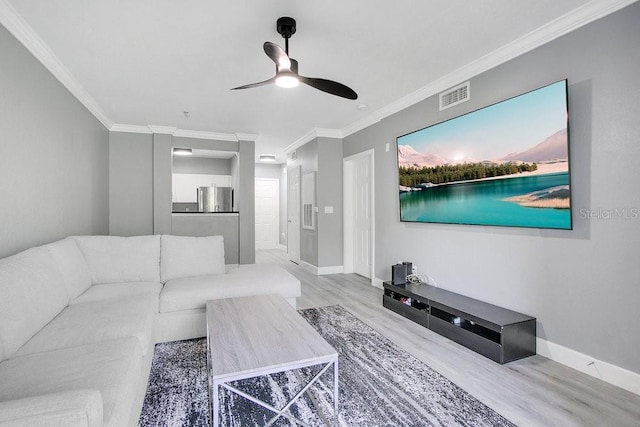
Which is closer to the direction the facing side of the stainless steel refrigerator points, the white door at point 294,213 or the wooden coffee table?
the wooden coffee table

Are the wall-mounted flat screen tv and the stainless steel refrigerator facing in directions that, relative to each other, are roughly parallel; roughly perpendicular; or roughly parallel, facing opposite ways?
roughly perpendicular

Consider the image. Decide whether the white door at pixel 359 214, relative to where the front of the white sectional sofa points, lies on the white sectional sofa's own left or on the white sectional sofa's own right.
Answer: on the white sectional sofa's own left

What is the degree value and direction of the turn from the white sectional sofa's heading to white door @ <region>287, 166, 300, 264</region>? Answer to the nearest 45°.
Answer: approximately 90° to its left

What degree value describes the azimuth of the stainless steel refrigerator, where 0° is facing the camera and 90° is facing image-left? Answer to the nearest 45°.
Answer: approximately 0°

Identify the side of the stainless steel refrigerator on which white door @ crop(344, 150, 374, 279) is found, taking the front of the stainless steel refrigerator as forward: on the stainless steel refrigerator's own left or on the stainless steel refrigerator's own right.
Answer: on the stainless steel refrigerator's own left

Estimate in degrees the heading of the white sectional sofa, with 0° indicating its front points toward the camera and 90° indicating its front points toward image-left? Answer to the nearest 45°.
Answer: approximately 315°

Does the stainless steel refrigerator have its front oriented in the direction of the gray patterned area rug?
yes
